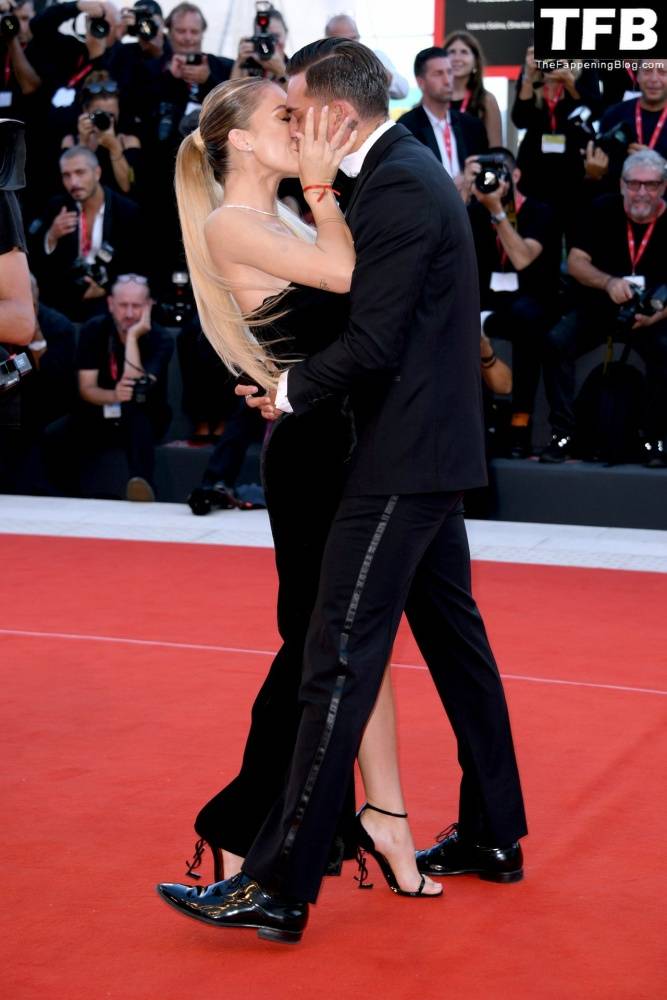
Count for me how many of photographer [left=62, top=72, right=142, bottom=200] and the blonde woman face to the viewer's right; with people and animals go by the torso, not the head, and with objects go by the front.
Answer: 1

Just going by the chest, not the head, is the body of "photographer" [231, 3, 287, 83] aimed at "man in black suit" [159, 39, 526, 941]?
yes

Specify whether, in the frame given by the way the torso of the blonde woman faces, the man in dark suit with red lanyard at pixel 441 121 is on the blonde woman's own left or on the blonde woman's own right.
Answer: on the blonde woman's own left

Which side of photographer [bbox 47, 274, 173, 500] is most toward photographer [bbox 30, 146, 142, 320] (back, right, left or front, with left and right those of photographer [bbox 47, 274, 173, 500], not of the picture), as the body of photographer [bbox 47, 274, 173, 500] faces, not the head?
back

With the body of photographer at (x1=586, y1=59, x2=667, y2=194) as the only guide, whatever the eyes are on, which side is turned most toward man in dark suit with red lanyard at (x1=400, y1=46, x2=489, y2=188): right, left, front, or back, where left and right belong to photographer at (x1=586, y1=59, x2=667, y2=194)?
right

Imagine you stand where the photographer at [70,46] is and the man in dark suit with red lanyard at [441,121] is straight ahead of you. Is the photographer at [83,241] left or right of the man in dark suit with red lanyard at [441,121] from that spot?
right

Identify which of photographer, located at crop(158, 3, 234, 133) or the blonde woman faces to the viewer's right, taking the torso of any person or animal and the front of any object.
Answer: the blonde woman

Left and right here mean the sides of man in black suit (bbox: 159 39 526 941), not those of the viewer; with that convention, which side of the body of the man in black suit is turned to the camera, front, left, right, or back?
left

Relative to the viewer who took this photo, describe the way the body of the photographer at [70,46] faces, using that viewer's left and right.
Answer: facing the viewer

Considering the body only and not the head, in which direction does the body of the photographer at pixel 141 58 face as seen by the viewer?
toward the camera

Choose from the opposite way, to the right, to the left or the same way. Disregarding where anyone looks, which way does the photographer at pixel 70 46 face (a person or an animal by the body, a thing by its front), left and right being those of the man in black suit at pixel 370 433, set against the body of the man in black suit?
to the left

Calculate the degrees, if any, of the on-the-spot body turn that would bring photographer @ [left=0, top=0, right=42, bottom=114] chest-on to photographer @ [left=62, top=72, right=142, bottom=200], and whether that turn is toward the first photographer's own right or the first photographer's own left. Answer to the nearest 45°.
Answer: approximately 45° to the first photographer's own left

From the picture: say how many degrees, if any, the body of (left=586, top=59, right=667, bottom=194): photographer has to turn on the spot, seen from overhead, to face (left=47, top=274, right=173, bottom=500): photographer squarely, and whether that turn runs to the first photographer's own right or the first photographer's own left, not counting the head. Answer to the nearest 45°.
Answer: approximately 90° to the first photographer's own right

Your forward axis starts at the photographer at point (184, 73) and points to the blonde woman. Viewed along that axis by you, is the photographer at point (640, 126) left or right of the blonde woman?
left

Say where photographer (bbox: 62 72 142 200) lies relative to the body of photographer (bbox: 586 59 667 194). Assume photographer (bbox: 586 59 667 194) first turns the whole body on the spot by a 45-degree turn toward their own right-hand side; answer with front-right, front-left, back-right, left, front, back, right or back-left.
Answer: front-right
